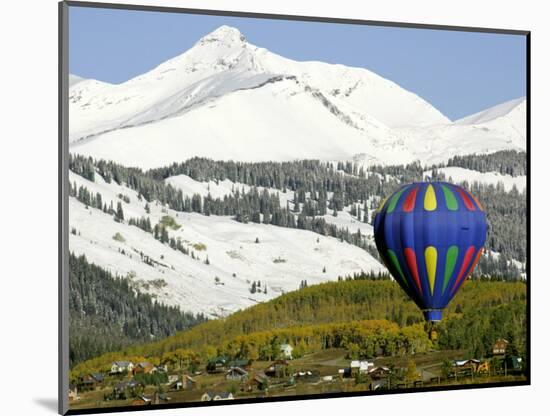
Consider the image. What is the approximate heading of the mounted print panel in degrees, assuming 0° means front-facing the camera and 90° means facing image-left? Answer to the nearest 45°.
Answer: approximately 315°
